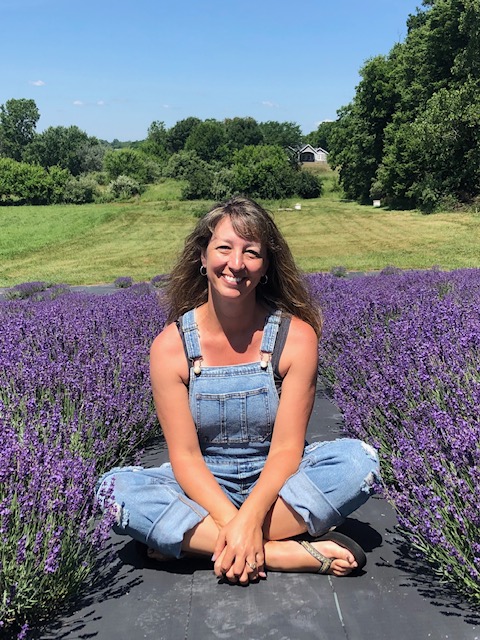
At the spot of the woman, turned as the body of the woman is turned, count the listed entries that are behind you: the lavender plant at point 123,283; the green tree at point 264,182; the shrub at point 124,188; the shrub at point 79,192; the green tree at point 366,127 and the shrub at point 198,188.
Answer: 6

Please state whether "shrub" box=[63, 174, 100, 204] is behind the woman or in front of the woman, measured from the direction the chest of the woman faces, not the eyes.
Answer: behind

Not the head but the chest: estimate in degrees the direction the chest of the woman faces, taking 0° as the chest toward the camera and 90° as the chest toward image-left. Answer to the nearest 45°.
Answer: approximately 0°

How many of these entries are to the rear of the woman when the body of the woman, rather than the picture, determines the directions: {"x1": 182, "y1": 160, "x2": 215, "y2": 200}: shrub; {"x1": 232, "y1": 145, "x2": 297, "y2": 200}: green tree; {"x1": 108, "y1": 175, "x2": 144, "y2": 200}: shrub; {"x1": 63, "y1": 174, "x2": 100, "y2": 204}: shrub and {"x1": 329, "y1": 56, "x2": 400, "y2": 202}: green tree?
5

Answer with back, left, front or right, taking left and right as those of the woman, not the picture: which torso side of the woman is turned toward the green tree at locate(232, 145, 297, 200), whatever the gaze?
back

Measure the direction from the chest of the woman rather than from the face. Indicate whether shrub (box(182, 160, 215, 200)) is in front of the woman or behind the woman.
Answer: behind

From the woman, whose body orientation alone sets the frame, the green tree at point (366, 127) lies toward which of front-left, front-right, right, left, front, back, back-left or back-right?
back

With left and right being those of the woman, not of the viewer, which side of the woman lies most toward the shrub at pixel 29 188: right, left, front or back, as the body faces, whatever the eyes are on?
back

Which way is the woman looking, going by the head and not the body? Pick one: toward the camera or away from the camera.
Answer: toward the camera

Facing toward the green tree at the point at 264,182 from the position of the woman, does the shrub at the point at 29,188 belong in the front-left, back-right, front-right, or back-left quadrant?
front-left

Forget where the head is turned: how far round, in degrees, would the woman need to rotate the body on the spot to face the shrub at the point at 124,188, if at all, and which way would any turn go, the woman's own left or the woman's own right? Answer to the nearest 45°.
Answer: approximately 180°

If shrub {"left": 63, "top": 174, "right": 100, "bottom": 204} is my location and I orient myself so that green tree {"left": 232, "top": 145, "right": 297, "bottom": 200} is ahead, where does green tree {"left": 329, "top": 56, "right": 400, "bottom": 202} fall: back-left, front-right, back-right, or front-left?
front-right
